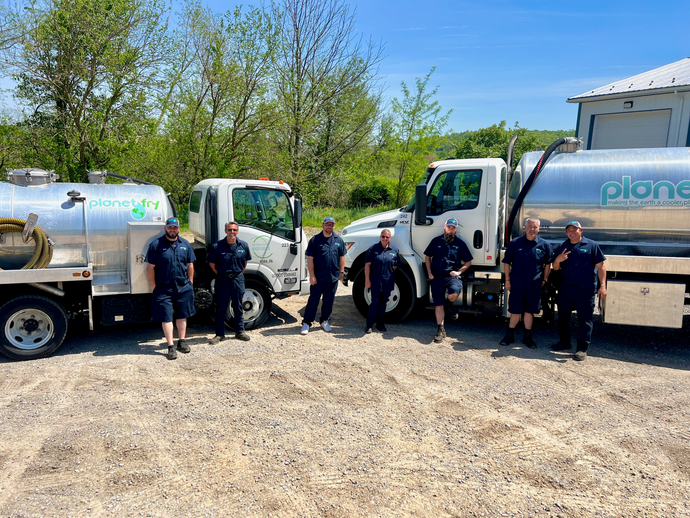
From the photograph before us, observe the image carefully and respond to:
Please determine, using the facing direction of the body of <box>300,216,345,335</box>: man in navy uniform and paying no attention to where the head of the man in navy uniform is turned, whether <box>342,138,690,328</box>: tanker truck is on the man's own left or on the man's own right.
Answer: on the man's own left

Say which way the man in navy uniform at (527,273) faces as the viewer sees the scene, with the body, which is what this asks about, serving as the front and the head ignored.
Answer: toward the camera

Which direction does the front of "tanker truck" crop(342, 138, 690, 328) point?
to the viewer's left

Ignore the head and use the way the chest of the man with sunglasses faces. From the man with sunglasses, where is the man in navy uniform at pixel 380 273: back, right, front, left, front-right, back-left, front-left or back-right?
left

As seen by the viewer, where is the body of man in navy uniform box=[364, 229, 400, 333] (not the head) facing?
toward the camera

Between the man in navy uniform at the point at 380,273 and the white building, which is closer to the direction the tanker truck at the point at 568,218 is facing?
the man in navy uniform

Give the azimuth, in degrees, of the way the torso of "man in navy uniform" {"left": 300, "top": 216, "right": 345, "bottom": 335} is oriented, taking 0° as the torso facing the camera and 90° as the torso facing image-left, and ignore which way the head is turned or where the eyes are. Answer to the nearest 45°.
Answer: approximately 0°

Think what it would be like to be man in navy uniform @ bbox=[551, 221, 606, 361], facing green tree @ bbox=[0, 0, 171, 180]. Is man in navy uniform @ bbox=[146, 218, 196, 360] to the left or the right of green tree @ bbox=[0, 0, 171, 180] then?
left

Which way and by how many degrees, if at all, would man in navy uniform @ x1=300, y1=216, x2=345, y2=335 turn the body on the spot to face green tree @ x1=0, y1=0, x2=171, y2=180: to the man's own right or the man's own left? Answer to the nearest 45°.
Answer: approximately 135° to the man's own right

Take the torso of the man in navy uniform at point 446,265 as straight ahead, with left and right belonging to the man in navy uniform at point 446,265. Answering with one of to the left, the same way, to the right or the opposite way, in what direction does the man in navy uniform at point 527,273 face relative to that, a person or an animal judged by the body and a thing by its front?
the same way

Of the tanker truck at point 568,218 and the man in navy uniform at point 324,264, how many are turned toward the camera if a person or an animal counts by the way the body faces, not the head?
1

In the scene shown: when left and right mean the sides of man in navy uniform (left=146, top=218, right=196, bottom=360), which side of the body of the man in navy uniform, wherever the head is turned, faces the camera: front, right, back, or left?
front

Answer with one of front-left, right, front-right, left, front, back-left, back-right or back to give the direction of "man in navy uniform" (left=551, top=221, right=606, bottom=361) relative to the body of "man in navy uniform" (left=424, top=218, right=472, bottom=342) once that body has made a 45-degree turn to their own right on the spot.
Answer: back-left

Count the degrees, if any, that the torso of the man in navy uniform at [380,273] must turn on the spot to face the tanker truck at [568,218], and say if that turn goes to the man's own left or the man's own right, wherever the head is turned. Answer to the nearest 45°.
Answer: approximately 90° to the man's own left

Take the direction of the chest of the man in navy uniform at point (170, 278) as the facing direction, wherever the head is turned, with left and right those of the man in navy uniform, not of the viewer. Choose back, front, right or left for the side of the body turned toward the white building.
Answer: left

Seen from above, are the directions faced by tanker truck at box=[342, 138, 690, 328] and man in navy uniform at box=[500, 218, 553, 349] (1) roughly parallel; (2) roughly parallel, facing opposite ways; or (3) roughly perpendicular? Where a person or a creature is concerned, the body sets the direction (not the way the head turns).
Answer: roughly perpendicular

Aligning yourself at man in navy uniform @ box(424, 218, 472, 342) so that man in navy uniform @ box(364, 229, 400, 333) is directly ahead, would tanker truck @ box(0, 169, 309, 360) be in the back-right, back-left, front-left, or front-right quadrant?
front-left

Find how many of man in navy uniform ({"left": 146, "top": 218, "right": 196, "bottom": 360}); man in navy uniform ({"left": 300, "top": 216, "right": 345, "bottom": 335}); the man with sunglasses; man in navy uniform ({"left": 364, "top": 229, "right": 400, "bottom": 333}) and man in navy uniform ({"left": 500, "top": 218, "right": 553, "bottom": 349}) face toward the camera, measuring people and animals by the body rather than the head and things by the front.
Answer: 5
